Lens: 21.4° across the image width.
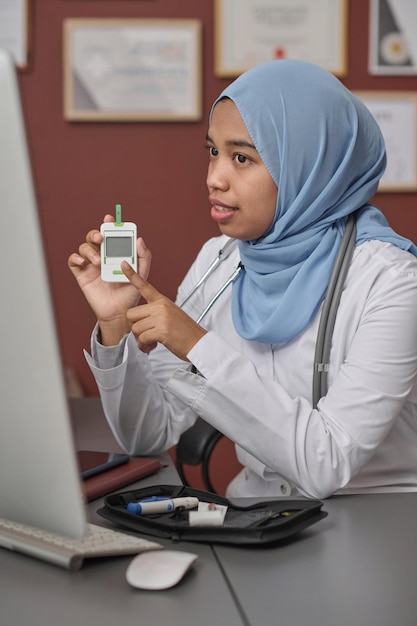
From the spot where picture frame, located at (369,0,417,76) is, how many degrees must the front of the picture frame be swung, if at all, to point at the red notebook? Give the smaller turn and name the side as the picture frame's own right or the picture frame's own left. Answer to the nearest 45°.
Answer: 0° — it already faces it

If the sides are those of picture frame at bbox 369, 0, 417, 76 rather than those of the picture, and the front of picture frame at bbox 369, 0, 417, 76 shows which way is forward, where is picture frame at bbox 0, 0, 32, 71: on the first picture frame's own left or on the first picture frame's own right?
on the first picture frame's own right

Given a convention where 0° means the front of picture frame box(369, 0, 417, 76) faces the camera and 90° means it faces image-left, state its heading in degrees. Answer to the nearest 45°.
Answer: approximately 0°

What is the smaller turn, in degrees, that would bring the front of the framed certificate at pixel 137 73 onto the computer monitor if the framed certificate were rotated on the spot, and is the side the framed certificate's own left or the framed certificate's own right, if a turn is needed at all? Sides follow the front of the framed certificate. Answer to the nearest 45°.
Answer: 0° — it already faces it
